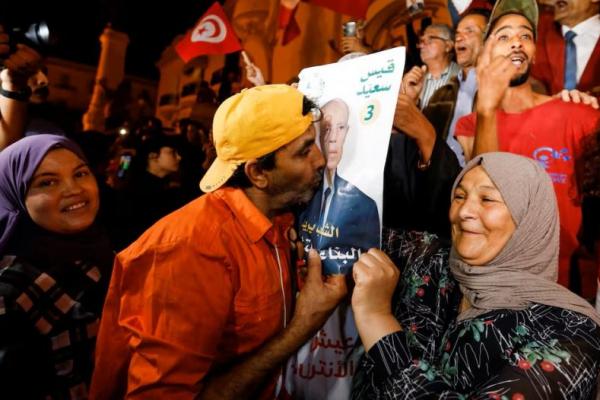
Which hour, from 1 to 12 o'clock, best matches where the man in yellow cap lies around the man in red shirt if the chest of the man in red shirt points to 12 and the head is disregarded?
The man in yellow cap is roughly at 1 o'clock from the man in red shirt.

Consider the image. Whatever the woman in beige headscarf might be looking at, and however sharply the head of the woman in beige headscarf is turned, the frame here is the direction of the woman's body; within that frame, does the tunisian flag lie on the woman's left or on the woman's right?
on the woman's right

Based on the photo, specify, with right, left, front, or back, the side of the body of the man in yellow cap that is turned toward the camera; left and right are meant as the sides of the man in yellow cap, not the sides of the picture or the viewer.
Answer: right

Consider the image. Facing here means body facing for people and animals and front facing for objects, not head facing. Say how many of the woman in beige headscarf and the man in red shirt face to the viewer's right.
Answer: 0

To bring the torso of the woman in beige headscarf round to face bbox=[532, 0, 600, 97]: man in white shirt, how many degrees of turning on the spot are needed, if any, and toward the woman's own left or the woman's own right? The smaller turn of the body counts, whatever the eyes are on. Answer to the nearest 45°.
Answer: approximately 135° to the woman's own right

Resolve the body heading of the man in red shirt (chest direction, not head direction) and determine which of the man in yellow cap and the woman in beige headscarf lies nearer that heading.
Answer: the woman in beige headscarf

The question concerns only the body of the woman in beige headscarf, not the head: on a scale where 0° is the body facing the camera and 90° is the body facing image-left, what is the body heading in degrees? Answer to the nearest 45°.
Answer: approximately 45°

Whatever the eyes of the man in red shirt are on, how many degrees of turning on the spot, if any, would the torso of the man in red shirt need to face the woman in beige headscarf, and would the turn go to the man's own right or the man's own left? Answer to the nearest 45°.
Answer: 0° — they already face them

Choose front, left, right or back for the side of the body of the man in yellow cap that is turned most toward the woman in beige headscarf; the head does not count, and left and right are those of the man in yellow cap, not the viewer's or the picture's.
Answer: front
